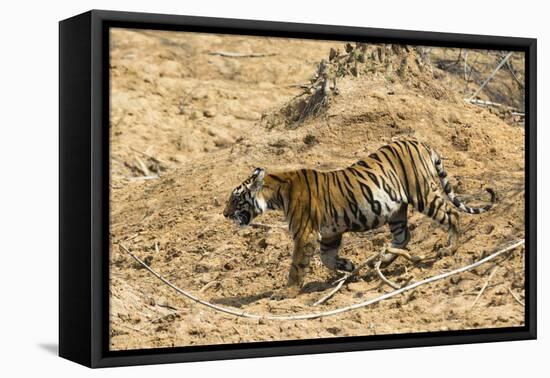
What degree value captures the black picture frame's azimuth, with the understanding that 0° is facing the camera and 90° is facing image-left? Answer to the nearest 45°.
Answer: approximately 315°
